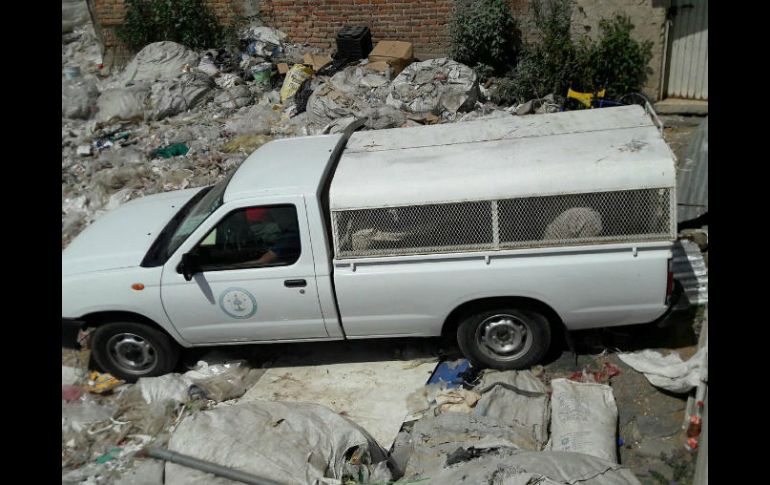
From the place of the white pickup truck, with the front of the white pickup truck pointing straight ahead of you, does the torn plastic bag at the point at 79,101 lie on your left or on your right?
on your right

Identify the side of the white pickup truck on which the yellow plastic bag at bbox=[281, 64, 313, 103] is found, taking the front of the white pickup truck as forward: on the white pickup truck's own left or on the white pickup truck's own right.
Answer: on the white pickup truck's own right

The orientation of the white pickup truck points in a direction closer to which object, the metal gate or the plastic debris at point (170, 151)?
the plastic debris

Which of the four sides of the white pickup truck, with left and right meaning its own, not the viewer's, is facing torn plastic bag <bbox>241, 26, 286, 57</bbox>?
right

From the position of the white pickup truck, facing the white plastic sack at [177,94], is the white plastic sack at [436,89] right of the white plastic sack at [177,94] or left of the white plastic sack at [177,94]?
right

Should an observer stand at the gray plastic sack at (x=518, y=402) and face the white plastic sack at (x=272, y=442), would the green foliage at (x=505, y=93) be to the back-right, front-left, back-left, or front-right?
back-right

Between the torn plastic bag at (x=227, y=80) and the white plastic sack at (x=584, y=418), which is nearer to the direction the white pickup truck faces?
the torn plastic bag

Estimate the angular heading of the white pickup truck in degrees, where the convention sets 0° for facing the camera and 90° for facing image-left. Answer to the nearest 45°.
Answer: approximately 90°

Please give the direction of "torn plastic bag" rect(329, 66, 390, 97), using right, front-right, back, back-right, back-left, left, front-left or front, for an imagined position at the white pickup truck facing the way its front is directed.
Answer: right

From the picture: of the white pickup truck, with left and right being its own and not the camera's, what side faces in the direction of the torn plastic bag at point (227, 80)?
right

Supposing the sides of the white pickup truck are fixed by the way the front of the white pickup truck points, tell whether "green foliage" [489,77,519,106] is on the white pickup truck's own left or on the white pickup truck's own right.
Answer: on the white pickup truck's own right

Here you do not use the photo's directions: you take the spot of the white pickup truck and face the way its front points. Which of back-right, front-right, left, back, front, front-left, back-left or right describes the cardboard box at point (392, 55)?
right

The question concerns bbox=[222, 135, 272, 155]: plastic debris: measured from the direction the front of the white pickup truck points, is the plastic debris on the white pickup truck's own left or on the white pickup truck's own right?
on the white pickup truck's own right

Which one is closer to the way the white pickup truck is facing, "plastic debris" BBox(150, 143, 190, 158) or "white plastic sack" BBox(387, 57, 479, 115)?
the plastic debris

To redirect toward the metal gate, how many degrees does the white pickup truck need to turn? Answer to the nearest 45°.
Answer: approximately 135° to its right
